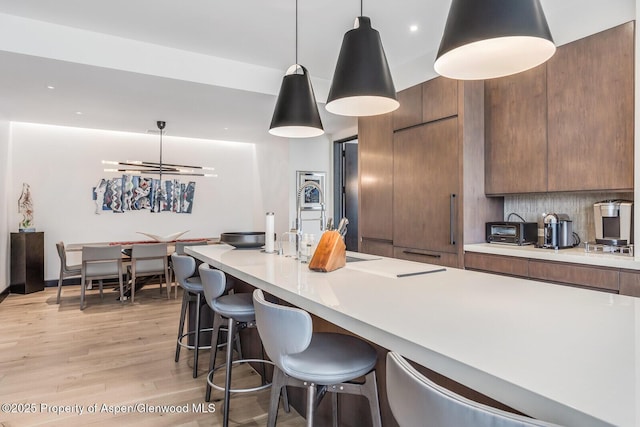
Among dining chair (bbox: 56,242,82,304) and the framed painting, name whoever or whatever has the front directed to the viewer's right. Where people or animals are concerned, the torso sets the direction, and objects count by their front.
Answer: the dining chair

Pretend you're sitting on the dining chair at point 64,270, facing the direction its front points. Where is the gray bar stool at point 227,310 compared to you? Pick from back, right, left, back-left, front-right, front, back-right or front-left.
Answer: right

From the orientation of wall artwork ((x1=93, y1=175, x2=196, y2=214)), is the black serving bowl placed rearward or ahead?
ahead

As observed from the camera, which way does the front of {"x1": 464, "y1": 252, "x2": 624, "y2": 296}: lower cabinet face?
facing the viewer and to the left of the viewer

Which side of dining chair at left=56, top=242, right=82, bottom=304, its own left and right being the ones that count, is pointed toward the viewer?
right

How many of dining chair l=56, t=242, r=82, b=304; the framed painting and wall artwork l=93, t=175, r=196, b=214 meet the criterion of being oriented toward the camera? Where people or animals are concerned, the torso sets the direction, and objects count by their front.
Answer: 2

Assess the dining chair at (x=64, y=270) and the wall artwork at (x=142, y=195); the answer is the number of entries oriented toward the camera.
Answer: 1

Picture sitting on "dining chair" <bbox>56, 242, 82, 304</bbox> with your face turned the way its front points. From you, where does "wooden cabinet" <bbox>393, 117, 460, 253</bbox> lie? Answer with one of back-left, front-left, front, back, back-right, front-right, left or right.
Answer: front-right

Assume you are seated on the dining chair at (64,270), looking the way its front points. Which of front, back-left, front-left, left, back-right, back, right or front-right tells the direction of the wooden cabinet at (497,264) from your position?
front-right

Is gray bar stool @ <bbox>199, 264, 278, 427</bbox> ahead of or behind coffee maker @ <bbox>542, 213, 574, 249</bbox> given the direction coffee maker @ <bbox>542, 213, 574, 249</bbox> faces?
ahead

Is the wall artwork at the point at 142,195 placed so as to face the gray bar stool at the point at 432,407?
yes

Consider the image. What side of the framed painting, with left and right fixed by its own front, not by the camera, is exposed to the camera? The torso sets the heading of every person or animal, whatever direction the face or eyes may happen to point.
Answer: front
